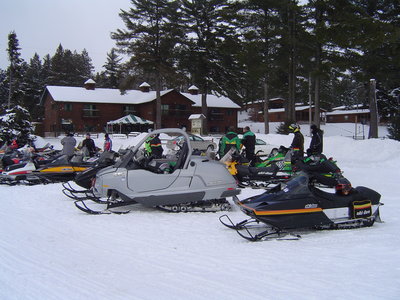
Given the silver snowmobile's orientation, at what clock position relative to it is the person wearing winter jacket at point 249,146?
The person wearing winter jacket is roughly at 4 o'clock from the silver snowmobile.

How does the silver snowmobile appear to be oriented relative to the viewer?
to the viewer's left

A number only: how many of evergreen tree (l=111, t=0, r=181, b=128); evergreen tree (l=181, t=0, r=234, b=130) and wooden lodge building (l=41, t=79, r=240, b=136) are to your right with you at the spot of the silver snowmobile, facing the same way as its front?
3

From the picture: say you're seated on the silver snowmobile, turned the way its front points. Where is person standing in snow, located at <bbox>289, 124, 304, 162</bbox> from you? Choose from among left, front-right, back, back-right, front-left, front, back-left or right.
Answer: back-right

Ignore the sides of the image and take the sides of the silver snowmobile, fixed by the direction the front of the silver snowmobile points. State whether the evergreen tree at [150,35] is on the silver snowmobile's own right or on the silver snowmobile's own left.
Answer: on the silver snowmobile's own right

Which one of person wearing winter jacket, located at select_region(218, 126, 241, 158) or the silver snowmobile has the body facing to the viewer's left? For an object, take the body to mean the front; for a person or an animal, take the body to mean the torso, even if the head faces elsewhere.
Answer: the silver snowmobile
